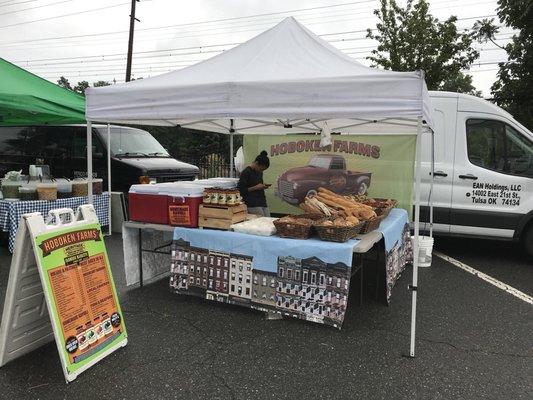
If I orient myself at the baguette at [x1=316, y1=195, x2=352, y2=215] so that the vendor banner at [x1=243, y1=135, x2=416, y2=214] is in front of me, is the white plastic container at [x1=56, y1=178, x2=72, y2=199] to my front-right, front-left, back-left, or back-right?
front-left

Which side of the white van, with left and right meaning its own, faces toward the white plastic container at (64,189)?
back

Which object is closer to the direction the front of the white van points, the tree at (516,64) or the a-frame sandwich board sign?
the tree

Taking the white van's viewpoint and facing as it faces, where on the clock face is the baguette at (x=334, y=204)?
The baguette is roughly at 4 o'clock from the white van.

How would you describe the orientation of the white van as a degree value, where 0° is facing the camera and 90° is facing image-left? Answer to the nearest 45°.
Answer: approximately 270°

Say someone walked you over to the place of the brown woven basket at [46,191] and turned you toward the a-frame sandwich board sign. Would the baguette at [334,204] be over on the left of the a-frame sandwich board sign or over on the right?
left

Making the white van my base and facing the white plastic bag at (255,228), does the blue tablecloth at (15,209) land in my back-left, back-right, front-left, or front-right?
front-right

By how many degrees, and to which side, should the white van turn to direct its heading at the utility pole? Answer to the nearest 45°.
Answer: approximately 135° to its left
